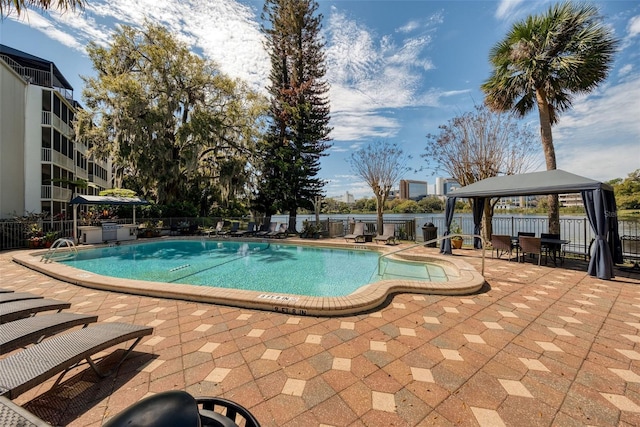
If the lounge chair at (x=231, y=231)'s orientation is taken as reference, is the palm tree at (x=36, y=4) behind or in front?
in front

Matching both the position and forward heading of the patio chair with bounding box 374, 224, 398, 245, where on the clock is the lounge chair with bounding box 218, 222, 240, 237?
The lounge chair is roughly at 2 o'clock from the patio chair.

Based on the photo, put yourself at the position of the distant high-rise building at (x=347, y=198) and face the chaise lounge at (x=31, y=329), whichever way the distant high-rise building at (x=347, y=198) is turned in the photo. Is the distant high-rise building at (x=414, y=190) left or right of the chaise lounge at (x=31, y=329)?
left

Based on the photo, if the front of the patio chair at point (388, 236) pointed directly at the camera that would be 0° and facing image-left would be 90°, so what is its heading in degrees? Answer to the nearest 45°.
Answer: approximately 45°

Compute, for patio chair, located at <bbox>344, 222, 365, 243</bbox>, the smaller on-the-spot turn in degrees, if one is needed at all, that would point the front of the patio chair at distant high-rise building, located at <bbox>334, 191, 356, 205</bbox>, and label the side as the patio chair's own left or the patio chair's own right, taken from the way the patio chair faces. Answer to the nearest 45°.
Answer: approximately 135° to the patio chair's own right

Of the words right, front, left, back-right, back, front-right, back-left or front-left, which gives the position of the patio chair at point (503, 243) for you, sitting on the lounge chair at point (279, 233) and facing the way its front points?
left

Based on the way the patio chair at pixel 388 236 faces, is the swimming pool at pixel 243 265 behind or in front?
in front

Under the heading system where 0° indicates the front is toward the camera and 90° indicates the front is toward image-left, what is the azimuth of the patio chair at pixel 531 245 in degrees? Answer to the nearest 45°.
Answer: approximately 180°

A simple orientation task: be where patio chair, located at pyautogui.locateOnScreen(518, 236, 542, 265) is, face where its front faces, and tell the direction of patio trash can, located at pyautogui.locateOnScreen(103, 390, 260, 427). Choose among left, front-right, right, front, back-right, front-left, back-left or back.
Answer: back

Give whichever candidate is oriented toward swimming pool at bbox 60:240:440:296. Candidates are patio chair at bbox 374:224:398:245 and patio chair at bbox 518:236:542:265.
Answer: patio chair at bbox 374:224:398:245

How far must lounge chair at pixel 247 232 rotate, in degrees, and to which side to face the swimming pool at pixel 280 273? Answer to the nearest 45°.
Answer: approximately 45° to its left

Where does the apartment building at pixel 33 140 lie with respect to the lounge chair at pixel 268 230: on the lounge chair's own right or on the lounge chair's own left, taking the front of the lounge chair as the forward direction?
on the lounge chair's own right
